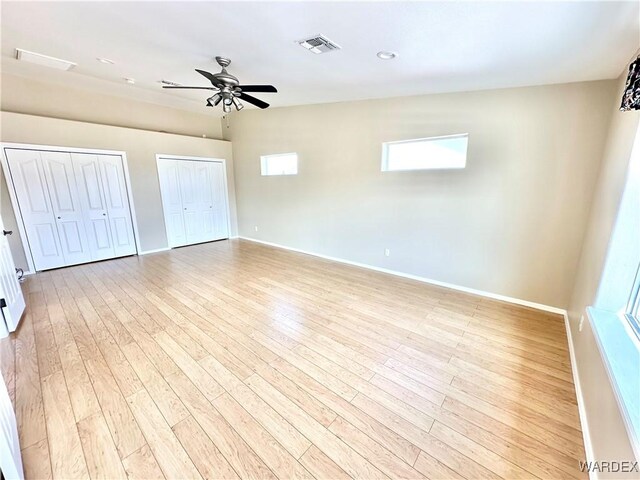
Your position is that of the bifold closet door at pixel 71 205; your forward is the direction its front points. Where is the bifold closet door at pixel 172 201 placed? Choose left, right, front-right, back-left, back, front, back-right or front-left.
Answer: front-left

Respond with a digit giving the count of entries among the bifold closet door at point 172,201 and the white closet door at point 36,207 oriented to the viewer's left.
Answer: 0

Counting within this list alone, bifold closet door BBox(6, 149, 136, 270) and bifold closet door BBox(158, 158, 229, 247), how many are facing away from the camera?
0

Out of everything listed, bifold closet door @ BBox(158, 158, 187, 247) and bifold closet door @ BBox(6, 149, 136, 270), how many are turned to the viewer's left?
0

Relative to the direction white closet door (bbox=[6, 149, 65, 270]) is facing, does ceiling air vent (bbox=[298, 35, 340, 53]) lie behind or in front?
in front

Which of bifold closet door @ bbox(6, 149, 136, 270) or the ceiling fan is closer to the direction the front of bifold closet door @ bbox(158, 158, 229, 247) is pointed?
the ceiling fan

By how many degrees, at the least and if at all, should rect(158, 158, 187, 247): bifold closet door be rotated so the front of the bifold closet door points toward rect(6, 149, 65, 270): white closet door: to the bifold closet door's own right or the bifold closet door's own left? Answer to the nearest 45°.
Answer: approximately 135° to the bifold closet door's own right

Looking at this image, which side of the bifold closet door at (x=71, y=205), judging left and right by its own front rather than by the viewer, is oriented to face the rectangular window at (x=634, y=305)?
front

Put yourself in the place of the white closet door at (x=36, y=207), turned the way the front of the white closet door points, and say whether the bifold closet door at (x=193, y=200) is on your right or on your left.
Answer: on your left

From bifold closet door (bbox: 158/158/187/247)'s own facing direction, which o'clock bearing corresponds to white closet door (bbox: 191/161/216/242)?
The white closet door is roughly at 10 o'clock from the bifold closet door.

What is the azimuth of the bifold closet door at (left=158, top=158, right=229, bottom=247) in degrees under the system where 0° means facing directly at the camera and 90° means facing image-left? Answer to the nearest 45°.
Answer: approximately 315°

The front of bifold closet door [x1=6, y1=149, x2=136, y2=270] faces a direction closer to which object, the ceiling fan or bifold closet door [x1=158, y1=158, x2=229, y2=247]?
the ceiling fan

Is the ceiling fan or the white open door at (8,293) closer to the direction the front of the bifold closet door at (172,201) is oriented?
the ceiling fan

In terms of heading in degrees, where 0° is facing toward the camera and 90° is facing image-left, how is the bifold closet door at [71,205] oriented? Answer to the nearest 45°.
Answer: approximately 315°

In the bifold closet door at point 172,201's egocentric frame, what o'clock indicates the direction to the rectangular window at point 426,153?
The rectangular window is roughly at 12 o'clock from the bifold closet door.

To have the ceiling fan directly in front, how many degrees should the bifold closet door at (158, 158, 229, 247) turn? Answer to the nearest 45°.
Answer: approximately 45° to its right
